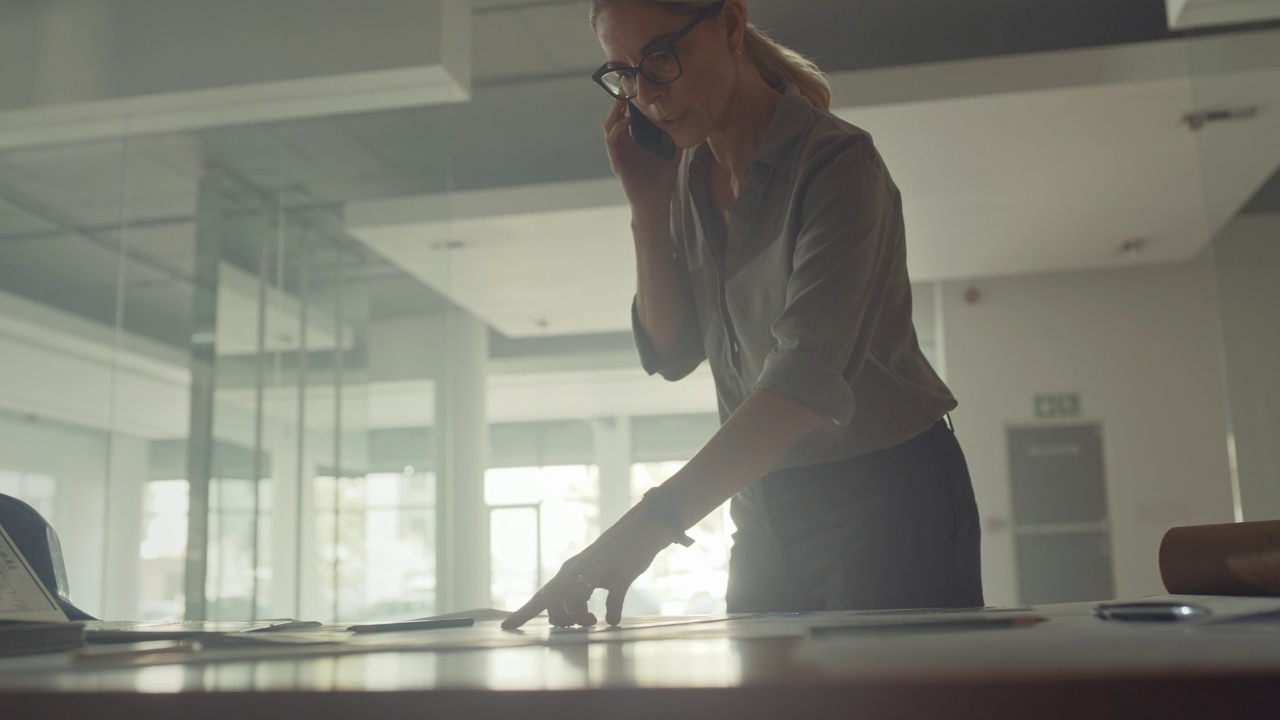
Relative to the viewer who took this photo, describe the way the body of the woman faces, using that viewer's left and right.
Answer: facing the viewer and to the left of the viewer

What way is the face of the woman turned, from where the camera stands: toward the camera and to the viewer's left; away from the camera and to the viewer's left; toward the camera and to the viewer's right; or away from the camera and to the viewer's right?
toward the camera and to the viewer's left

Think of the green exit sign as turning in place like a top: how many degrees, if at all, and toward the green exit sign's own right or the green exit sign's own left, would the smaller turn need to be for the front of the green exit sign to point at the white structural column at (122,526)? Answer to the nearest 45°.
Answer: approximately 45° to the green exit sign's own right

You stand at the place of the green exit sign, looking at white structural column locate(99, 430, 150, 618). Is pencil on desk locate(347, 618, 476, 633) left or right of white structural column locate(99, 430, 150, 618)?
left

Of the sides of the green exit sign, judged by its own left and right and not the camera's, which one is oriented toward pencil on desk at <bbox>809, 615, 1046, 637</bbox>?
front

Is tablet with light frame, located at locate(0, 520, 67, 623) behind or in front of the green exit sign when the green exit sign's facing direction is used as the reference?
in front

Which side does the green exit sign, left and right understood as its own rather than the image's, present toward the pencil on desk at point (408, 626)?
front

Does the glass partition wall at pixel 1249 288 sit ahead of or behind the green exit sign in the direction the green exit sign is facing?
ahead

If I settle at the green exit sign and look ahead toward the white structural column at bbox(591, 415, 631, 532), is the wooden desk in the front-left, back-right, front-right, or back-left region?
back-left

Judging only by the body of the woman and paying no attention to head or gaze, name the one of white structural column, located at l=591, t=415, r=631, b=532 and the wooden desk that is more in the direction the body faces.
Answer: the wooden desk

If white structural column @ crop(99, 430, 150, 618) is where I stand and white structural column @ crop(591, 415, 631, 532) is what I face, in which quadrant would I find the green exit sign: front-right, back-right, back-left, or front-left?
front-right

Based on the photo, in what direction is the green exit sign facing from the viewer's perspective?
toward the camera

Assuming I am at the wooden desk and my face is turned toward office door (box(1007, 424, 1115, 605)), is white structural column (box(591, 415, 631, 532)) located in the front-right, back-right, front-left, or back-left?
front-left
